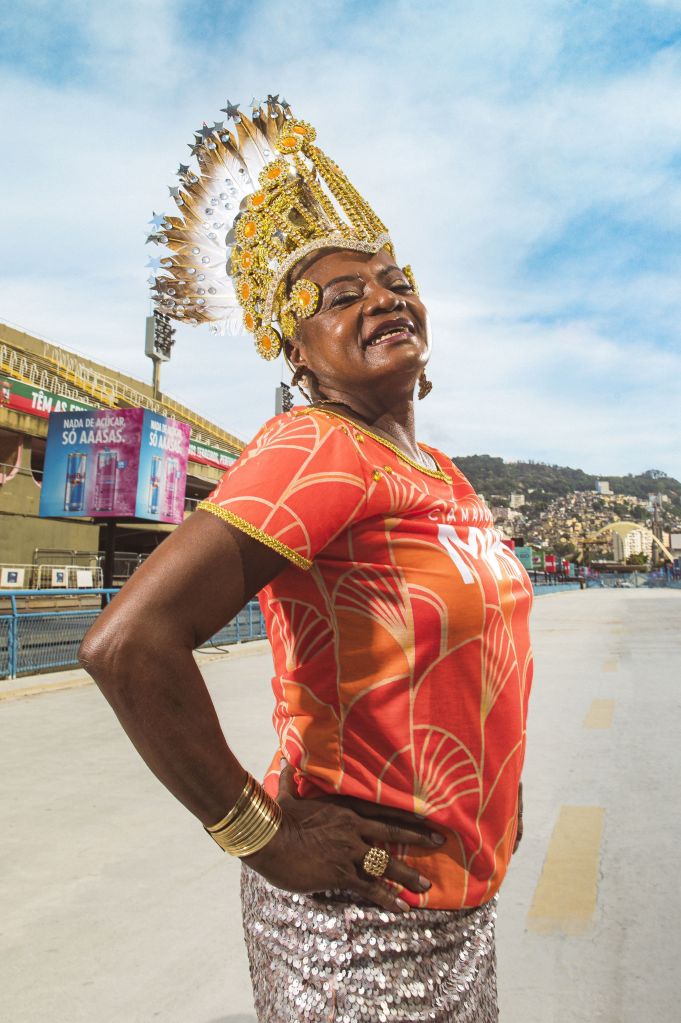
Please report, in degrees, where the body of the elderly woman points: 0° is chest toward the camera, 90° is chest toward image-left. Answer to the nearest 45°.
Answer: approximately 315°

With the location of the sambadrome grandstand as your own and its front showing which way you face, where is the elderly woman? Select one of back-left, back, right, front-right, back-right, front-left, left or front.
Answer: front-right

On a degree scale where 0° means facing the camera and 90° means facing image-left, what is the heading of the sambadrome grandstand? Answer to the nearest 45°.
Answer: approximately 315°

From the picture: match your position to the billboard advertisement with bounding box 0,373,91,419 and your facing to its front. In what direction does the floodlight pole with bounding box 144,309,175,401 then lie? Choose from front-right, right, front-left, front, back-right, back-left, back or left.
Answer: left

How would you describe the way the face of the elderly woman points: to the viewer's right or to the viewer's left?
to the viewer's right

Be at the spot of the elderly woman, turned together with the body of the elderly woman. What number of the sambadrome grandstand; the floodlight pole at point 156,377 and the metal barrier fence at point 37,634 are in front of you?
0

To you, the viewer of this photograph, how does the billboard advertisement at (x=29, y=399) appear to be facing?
facing the viewer and to the right of the viewer

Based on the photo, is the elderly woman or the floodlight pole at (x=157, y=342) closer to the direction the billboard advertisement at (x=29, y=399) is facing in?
the elderly woman

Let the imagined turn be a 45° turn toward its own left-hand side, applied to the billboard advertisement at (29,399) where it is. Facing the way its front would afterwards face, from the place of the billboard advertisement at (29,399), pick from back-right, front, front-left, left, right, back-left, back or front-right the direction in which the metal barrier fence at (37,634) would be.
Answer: right

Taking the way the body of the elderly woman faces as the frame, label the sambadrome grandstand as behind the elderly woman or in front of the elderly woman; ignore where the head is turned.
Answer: behind

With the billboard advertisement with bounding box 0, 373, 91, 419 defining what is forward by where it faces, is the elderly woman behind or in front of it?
in front

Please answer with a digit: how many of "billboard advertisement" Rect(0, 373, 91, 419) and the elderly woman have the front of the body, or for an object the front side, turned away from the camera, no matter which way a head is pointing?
0

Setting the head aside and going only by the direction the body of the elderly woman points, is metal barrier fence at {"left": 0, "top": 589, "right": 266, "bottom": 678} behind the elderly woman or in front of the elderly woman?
behind
